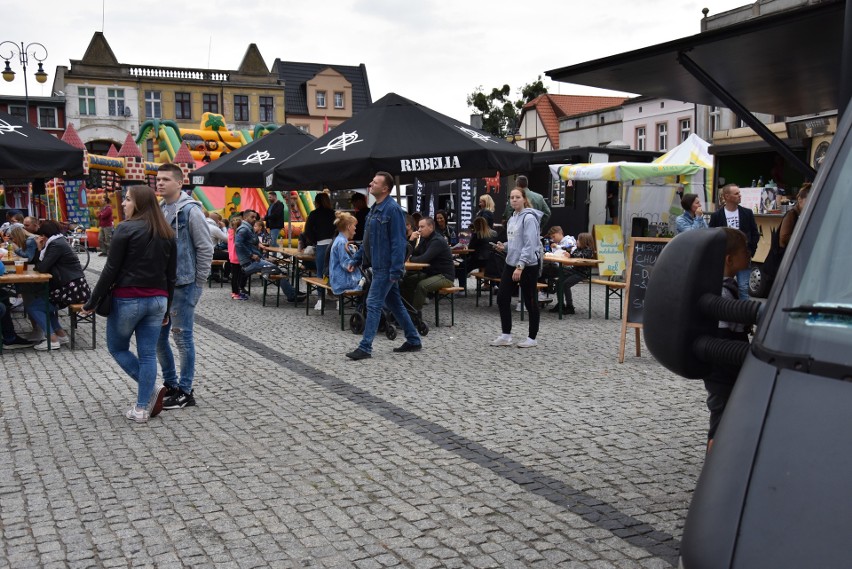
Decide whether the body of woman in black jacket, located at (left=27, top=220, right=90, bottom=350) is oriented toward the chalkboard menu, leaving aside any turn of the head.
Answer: no

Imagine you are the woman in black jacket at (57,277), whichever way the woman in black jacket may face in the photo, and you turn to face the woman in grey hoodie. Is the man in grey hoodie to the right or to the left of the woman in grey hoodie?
right

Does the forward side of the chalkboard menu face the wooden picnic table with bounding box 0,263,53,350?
no

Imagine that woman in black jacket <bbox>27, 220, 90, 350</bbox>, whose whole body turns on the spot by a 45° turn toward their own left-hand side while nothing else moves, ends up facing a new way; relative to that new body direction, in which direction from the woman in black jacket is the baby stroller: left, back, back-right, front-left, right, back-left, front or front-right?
back-left

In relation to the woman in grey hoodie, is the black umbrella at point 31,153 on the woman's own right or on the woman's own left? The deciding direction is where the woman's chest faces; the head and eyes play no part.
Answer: on the woman's own right

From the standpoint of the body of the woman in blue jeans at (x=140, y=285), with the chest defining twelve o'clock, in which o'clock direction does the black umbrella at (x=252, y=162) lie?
The black umbrella is roughly at 2 o'clock from the woman in blue jeans.

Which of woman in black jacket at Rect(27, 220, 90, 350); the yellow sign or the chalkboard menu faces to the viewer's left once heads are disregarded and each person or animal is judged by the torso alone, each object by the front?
the woman in black jacket

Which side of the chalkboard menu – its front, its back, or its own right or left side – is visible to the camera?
front

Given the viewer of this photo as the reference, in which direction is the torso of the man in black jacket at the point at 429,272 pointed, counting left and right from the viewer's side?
facing to the left of the viewer

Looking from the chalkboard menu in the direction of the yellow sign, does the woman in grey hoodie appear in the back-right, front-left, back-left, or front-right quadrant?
front-left

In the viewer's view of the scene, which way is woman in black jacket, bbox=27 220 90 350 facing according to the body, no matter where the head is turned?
to the viewer's left

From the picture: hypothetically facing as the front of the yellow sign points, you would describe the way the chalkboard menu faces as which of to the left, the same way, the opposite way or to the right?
the same way

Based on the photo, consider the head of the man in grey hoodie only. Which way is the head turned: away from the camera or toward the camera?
toward the camera

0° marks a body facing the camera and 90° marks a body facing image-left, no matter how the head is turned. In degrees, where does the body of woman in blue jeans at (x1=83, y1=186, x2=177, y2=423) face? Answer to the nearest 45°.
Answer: approximately 135°

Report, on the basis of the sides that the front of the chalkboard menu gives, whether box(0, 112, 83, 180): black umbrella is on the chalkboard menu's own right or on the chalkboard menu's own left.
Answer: on the chalkboard menu's own right

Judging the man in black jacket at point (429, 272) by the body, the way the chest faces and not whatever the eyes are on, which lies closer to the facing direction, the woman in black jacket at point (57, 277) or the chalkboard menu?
the woman in black jacket

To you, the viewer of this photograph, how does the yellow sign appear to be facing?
facing the viewer

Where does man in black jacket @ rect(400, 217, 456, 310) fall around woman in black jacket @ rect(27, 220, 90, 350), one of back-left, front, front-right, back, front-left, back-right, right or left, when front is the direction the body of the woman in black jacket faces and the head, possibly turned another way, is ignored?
back

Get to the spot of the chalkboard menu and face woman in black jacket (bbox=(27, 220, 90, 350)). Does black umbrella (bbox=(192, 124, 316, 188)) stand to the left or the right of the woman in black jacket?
right
